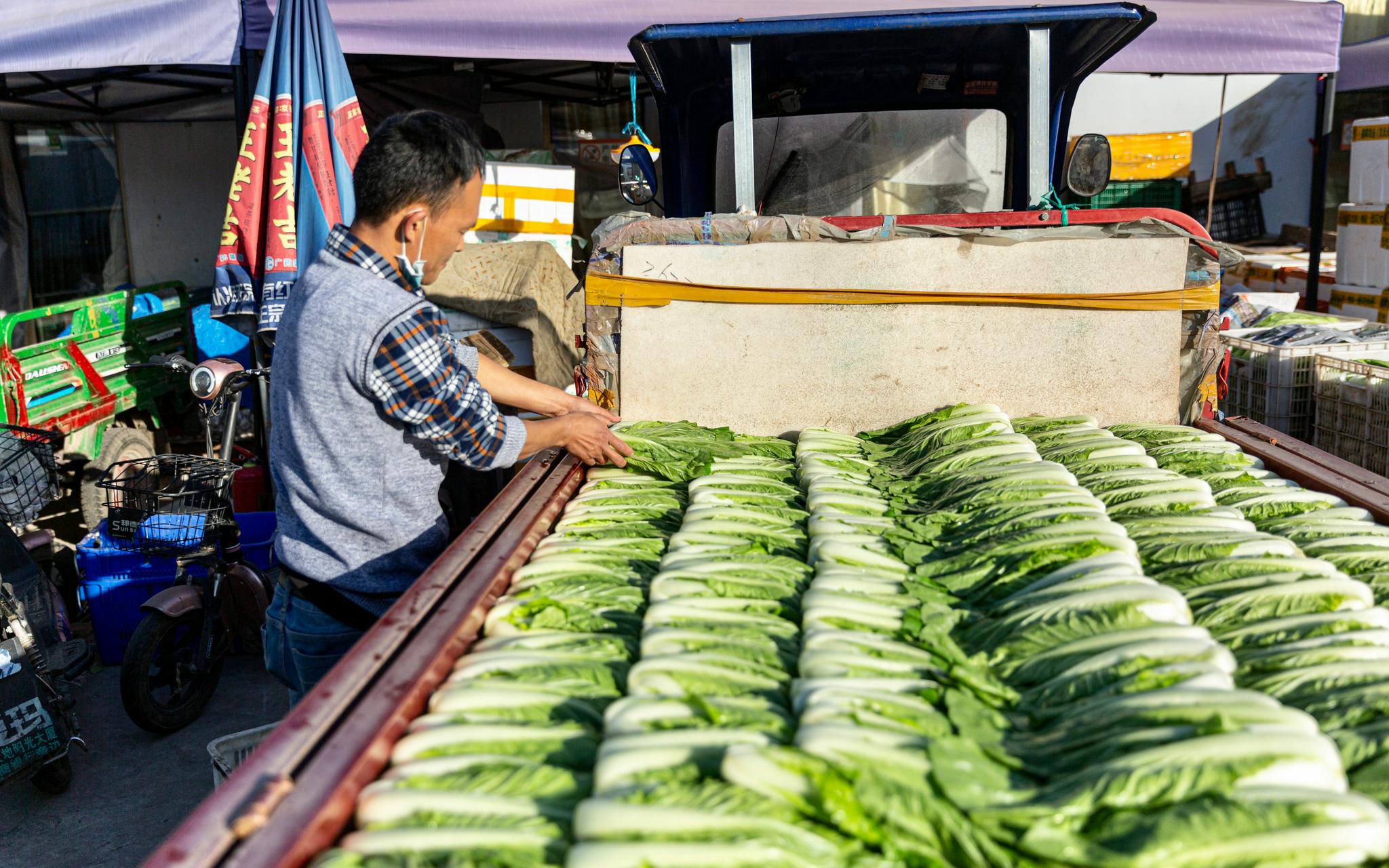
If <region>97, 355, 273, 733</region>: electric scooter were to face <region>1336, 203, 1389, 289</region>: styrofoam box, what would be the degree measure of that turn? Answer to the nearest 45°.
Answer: approximately 135° to its left

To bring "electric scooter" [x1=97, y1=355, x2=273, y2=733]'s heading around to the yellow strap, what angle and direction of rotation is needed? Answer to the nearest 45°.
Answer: approximately 90° to its left

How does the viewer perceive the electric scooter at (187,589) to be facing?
facing the viewer and to the left of the viewer

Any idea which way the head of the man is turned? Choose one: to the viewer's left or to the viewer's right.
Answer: to the viewer's right
